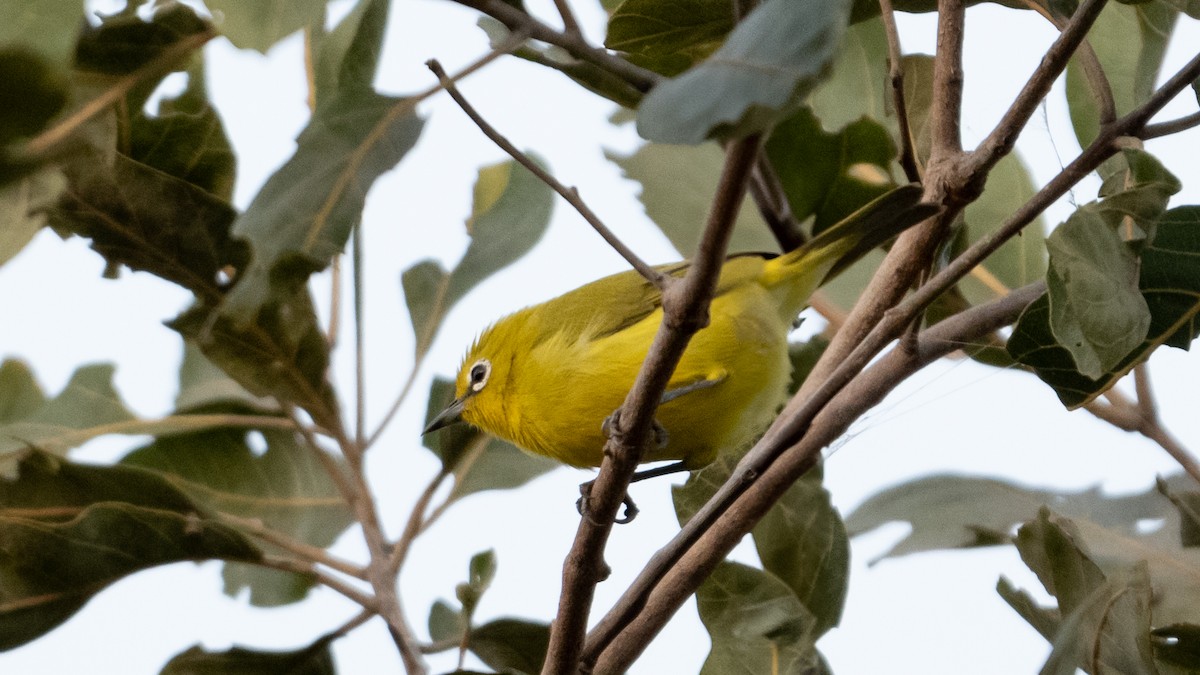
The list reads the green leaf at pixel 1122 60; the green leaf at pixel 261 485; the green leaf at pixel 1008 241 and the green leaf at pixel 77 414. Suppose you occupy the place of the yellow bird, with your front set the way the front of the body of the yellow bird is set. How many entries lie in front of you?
2

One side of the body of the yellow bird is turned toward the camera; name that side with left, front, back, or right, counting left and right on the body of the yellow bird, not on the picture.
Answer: left

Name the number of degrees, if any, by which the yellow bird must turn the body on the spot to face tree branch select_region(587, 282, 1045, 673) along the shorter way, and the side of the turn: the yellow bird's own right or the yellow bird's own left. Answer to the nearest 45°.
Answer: approximately 180°

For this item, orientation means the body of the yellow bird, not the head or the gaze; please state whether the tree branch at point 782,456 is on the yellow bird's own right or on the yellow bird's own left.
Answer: on the yellow bird's own left

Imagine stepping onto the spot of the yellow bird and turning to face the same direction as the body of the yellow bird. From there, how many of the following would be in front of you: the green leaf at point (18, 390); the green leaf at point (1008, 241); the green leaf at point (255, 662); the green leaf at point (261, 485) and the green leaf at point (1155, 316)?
3

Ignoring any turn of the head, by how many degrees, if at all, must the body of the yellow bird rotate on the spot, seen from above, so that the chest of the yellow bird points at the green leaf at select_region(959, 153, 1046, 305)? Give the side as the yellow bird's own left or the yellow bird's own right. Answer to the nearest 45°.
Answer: approximately 180°

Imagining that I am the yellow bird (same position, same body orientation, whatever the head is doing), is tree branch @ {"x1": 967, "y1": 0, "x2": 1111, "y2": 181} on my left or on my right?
on my left
